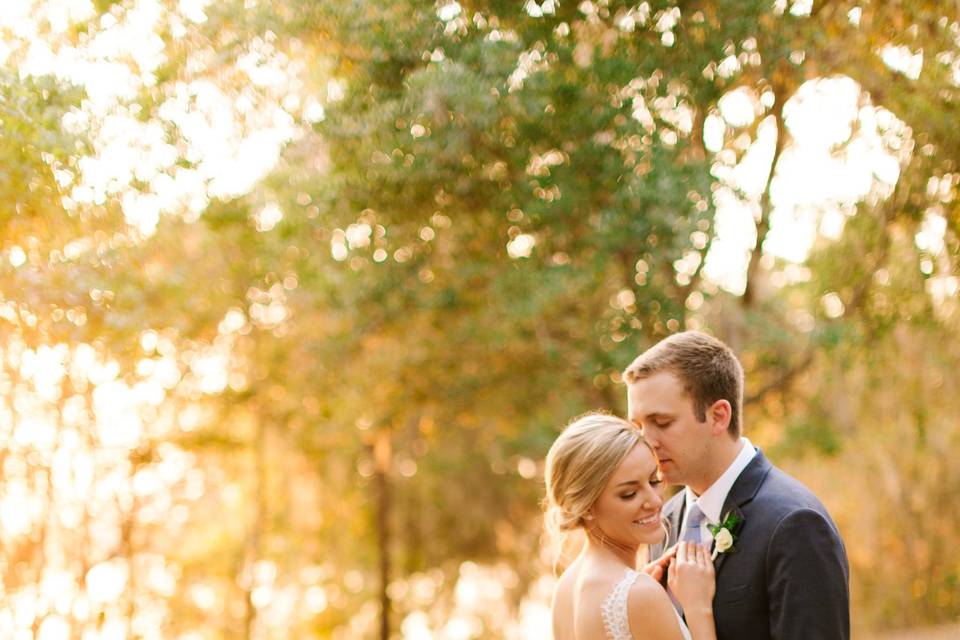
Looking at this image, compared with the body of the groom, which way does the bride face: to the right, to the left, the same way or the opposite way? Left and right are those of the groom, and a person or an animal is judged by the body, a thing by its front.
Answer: the opposite way

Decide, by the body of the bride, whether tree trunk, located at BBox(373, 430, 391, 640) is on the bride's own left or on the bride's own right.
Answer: on the bride's own left

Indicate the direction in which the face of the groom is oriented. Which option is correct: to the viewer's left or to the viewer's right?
to the viewer's left

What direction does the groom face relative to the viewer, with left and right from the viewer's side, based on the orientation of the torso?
facing the viewer and to the left of the viewer

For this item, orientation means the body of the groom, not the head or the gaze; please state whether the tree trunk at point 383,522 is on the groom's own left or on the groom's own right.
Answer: on the groom's own right

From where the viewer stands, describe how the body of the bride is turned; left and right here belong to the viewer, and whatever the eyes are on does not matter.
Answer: facing away from the viewer and to the right of the viewer
